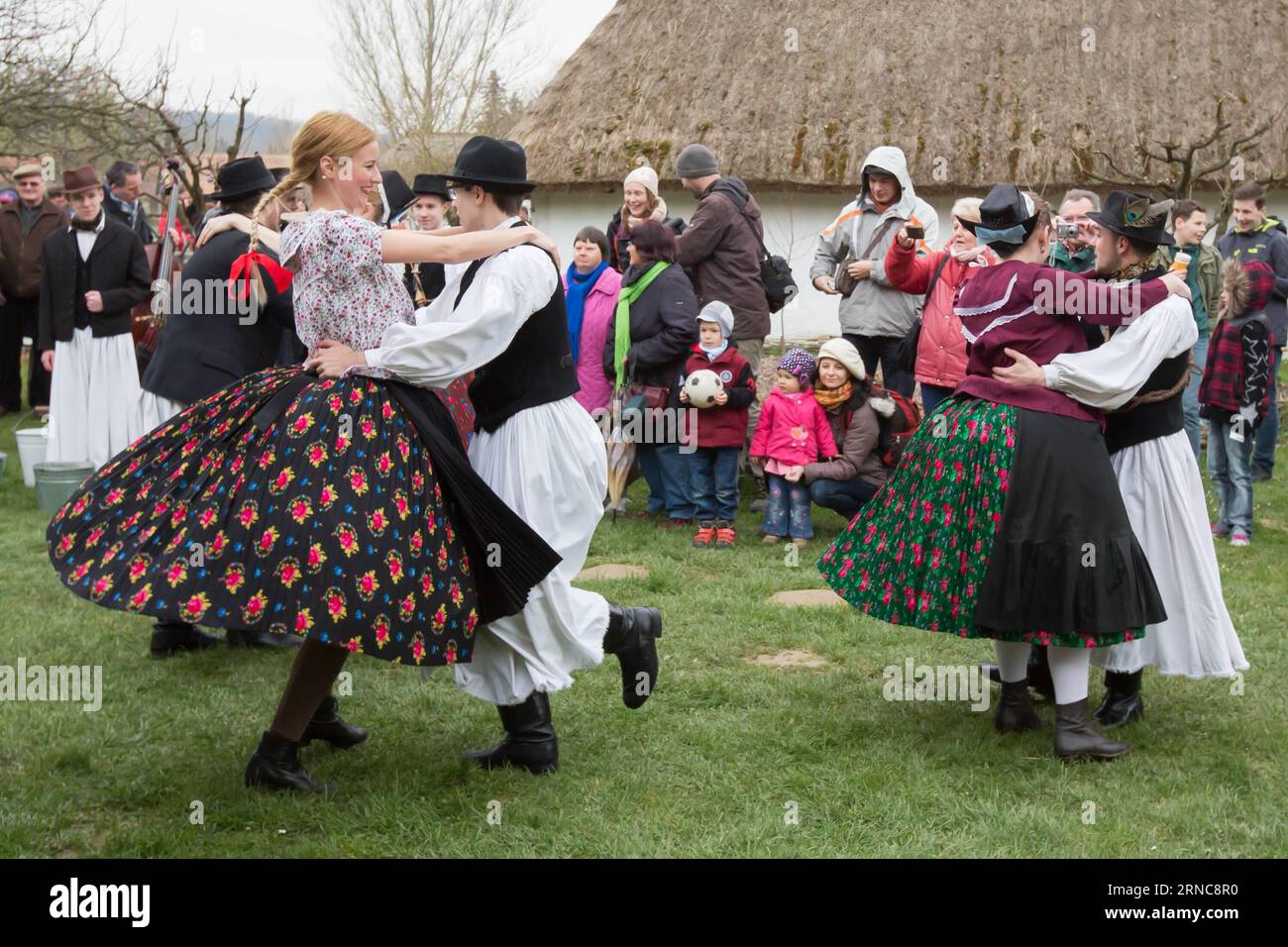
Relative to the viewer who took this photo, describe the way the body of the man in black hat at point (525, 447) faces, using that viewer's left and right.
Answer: facing to the left of the viewer

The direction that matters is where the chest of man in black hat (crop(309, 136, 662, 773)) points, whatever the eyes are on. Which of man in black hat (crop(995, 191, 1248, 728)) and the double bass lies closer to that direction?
the double bass

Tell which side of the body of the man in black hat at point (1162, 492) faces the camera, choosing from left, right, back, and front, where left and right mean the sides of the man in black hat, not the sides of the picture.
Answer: left

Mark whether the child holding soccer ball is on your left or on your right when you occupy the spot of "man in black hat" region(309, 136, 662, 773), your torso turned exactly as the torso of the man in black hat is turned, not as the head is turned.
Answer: on your right

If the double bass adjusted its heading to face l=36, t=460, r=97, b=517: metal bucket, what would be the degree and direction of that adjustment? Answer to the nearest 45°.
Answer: approximately 90° to its right

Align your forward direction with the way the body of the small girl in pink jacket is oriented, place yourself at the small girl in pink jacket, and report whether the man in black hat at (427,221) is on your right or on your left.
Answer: on your right

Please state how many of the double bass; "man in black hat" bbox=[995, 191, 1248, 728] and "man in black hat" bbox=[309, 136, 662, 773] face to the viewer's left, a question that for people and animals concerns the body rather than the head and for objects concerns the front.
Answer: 2

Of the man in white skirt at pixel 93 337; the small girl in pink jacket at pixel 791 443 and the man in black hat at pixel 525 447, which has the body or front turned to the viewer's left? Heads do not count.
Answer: the man in black hat
